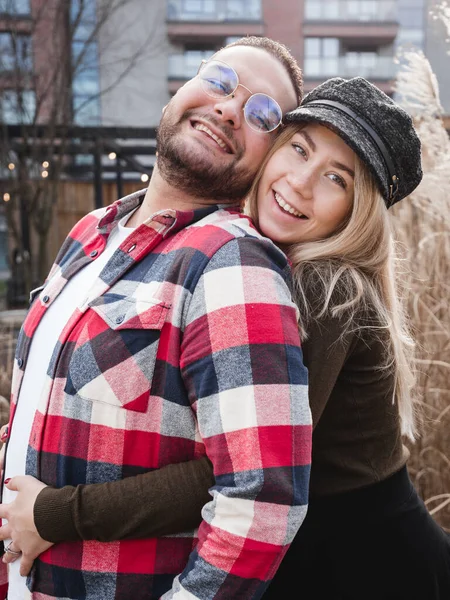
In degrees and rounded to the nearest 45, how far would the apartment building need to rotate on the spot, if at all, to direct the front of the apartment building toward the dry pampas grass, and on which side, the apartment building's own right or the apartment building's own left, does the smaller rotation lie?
0° — it already faces it

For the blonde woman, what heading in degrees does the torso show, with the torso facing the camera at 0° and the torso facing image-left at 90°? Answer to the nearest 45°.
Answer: approximately 90°

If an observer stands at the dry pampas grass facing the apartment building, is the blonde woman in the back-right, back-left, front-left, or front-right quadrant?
back-left

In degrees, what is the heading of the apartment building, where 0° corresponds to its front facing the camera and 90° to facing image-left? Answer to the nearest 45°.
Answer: approximately 0°

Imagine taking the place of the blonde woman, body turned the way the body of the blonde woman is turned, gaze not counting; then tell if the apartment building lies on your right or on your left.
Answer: on your right

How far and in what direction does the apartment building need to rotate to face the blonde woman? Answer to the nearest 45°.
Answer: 0° — it already faces them

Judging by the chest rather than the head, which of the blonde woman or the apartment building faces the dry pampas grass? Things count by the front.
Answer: the apartment building
